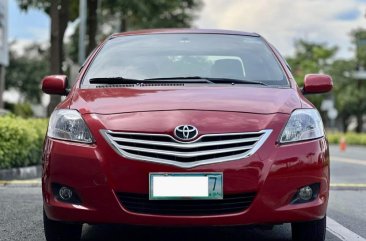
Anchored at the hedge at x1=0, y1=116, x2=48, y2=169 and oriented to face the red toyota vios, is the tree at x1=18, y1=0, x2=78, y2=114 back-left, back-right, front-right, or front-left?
back-left

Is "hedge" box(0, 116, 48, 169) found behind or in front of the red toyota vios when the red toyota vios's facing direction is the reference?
behind

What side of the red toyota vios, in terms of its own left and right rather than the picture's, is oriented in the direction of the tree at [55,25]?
back

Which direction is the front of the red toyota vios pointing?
toward the camera
